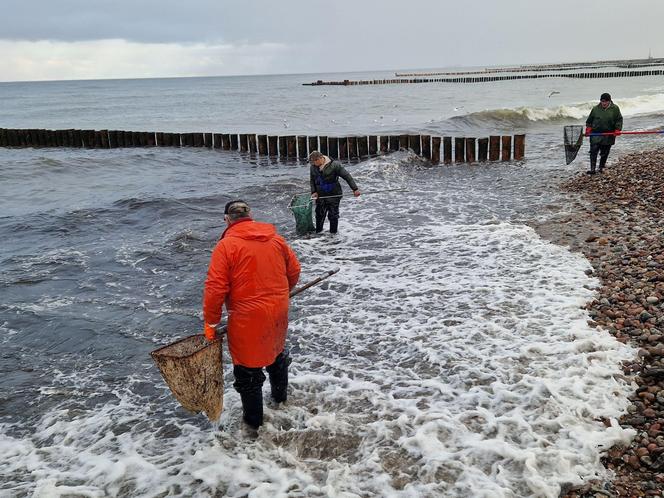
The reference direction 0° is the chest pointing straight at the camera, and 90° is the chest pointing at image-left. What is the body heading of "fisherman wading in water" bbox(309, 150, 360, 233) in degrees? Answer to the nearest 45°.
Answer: approximately 45°

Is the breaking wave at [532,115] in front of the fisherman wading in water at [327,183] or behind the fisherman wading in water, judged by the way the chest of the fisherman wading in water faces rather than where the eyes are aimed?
behind

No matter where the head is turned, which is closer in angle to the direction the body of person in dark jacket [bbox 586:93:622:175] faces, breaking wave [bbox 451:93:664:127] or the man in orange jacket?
the man in orange jacket

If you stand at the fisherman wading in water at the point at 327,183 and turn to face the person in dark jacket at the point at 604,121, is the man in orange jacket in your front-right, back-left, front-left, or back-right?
back-right

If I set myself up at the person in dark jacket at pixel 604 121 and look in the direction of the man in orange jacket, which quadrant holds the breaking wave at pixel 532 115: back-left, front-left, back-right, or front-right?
back-right

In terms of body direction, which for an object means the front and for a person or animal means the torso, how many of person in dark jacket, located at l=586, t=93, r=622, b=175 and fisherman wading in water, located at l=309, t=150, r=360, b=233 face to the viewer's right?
0

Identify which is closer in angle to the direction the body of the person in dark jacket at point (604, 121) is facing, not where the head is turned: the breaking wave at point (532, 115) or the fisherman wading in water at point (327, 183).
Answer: the fisherman wading in water

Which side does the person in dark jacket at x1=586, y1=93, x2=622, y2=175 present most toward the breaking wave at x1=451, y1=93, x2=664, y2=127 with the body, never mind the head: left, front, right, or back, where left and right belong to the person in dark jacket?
back

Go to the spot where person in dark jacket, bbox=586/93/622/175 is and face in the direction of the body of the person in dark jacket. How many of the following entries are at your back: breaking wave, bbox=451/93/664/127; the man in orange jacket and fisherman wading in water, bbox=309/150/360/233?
1

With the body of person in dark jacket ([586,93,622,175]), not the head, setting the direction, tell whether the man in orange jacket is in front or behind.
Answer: in front

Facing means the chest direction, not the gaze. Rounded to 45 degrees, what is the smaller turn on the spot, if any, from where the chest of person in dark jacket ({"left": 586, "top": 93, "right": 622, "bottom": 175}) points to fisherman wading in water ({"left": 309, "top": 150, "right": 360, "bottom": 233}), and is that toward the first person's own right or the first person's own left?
approximately 45° to the first person's own right

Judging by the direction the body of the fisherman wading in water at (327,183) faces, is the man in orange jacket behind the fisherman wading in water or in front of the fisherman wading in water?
in front

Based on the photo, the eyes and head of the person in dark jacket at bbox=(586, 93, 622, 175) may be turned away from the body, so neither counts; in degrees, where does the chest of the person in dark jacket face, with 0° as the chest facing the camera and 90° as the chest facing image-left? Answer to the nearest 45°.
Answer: approximately 0°
